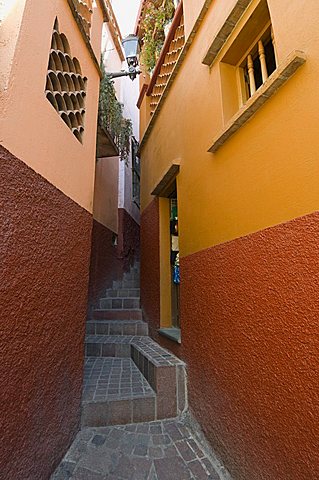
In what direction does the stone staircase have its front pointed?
toward the camera
